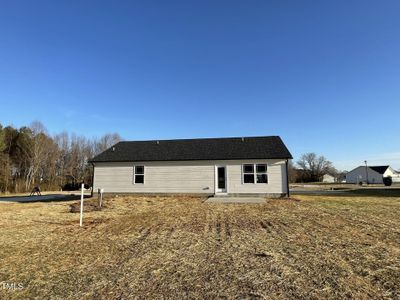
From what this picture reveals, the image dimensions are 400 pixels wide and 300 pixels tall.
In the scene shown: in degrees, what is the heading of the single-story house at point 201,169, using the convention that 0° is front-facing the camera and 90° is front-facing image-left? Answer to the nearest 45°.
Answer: approximately 180°
